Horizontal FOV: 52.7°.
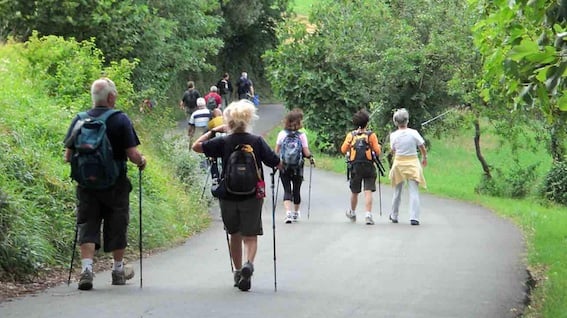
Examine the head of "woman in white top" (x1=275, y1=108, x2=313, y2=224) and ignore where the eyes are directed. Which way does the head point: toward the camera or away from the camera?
away from the camera

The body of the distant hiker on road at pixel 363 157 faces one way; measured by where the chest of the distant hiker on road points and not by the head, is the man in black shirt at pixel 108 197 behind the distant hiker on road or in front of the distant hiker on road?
behind

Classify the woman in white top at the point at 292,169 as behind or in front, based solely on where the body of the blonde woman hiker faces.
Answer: in front

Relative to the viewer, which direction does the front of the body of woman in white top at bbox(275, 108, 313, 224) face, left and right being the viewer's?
facing away from the viewer

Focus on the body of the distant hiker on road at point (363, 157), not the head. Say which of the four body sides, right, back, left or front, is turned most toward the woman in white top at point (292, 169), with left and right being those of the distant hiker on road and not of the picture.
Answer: left

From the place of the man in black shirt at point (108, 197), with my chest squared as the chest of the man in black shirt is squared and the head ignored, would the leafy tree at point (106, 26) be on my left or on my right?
on my left

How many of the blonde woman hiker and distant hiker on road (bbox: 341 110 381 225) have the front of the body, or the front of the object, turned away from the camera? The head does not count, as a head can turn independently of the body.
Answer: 2

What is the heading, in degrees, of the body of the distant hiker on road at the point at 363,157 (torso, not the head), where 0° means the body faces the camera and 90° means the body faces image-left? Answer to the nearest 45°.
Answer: approximately 180°

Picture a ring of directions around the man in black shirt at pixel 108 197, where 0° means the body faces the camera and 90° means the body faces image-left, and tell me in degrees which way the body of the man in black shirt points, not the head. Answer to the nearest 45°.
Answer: approximately 225°

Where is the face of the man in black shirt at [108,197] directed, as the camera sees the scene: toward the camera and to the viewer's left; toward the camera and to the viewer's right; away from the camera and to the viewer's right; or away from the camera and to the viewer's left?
away from the camera and to the viewer's right

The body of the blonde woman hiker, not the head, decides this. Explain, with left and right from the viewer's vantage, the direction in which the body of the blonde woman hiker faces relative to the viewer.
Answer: facing away from the viewer

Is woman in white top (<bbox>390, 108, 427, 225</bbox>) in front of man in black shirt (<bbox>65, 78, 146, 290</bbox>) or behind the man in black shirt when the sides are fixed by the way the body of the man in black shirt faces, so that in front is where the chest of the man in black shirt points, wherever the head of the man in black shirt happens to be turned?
in front
